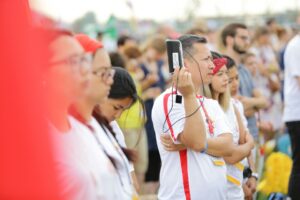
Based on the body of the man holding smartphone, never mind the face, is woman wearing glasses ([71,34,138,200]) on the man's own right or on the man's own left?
on the man's own right

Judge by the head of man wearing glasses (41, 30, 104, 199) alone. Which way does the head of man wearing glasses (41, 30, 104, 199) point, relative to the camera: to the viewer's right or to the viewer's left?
to the viewer's right

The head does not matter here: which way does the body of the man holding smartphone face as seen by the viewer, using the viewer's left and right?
facing the viewer and to the right of the viewer

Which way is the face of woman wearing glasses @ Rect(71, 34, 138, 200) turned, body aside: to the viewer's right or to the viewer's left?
to the viewer's right
